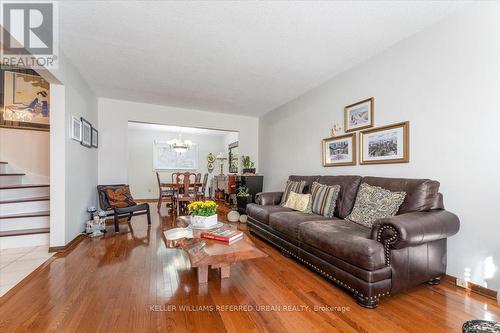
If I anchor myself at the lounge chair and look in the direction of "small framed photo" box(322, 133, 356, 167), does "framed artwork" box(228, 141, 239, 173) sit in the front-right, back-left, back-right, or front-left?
front-left

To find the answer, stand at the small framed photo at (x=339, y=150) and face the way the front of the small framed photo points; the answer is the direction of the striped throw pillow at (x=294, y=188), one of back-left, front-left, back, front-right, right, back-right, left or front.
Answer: front-right

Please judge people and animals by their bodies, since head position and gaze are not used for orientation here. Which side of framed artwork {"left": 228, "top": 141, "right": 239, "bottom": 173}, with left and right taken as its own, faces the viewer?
left

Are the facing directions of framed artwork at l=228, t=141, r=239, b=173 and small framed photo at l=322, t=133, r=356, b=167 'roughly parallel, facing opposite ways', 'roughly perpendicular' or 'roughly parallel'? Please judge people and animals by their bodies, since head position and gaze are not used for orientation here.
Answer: roughly parallel

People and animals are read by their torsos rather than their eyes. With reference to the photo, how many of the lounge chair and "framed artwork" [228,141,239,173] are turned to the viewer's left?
1

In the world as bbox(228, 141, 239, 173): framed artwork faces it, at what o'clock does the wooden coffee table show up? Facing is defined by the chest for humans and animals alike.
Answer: The wooden coffee table is roughly at 9 o'clock from the framed artwork.

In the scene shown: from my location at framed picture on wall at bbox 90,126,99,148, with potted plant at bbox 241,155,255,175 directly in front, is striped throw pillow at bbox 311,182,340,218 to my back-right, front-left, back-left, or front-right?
front-right

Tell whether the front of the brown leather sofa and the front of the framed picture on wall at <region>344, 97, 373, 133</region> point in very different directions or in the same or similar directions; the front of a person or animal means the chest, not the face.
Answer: same or similar directions

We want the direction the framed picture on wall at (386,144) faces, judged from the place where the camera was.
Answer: facing the viewer and to the left of the viewer

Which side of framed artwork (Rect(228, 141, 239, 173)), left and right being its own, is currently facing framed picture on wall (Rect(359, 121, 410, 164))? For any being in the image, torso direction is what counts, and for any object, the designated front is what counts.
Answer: left

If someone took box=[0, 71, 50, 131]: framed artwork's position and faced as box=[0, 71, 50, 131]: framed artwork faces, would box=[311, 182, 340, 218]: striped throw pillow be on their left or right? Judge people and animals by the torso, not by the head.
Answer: on their left

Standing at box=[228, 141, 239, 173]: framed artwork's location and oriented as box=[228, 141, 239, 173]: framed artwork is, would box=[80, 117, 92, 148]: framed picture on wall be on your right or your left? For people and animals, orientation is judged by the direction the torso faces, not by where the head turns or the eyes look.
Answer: on your left

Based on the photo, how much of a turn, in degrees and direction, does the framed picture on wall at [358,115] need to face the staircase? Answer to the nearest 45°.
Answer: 0° — it already faces it

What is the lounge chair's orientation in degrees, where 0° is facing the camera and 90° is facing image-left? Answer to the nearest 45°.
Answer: approximately 315°

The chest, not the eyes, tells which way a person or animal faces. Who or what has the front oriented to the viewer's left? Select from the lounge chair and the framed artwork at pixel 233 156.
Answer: the framed artwork

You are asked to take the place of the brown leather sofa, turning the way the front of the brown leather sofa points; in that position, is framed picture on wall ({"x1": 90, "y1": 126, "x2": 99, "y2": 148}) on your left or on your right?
on your right
